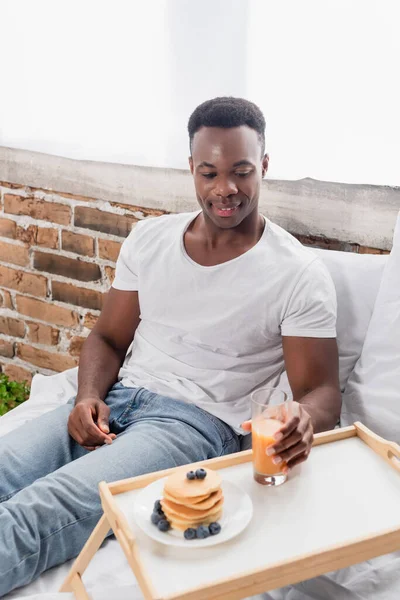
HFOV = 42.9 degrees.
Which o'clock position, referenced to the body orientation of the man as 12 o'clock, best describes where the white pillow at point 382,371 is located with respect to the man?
The white pillow is roughly at 8 o'clock from the man.

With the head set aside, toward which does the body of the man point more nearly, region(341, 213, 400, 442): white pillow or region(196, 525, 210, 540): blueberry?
the blueberry

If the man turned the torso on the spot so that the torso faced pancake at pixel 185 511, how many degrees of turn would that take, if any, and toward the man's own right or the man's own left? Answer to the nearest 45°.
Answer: approximately 45° to the man's own left

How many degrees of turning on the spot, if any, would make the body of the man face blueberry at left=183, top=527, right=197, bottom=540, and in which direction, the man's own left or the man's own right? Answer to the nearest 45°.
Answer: approximately 45° to the man's own left

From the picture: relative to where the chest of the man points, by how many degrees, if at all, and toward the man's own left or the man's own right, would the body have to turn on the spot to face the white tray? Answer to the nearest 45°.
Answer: approximately 45° to the man's own left

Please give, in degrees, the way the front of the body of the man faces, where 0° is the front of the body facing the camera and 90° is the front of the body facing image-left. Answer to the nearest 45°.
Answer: approximately 45°
